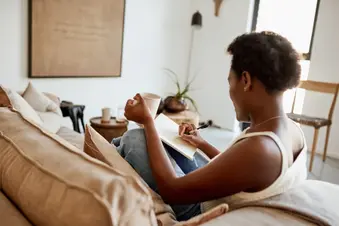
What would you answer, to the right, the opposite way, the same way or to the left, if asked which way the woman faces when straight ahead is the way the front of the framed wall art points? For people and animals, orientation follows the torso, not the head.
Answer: the opposite way

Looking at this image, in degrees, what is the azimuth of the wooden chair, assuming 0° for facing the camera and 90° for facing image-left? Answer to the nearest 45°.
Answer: approximately 45°

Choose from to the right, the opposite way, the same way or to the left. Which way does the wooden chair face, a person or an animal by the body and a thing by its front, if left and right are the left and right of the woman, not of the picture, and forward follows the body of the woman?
to the left

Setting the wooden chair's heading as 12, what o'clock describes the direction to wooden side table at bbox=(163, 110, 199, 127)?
The wooden side table is roughly at 2 o'clock from the wooden chair.

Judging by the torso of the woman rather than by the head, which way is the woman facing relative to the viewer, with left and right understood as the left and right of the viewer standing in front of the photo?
facing away from the viewer and to the left of the viewer

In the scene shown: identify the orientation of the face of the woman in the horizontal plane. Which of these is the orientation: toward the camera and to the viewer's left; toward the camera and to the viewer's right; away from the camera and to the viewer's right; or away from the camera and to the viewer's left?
away from the camera and to the viewer's left

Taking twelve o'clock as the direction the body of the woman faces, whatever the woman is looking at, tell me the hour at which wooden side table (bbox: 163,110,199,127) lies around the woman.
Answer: The wooden side table is roughly at 1 o'clock from the woman.

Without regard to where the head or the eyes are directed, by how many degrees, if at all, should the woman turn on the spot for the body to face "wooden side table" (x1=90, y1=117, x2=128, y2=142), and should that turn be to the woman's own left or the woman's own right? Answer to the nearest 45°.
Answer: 0° — they already face it

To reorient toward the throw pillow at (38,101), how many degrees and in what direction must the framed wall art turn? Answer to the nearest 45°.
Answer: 0° — it already faces it

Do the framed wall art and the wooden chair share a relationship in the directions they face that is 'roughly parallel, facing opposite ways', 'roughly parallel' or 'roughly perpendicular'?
roughly perpendicular

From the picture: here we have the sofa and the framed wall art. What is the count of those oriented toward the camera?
1

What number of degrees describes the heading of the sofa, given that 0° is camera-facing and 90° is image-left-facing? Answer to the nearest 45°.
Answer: approximately 225°

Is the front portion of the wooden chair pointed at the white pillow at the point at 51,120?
yes
